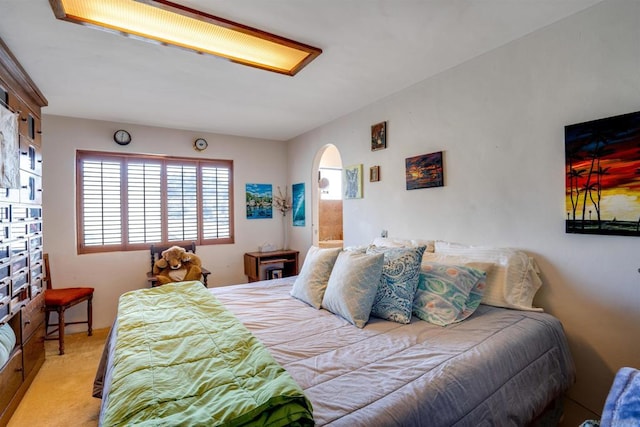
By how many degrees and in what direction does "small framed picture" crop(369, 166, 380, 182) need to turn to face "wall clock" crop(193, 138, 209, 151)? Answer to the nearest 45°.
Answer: approximately 45° to its right

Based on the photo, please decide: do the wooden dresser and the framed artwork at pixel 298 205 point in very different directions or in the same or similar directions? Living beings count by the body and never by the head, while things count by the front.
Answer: very different directions

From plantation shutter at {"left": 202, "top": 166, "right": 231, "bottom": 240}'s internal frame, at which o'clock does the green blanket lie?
The green blanket is roughly at 12 o'clock from the plantation shutter.

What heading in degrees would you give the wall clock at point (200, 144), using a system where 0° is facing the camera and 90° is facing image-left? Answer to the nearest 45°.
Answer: approximately 0°

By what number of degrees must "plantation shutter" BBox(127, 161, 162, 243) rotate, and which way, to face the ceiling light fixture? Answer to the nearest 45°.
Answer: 0° — it already faces it

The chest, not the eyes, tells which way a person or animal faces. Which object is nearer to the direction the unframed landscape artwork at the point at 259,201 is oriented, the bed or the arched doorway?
the bed

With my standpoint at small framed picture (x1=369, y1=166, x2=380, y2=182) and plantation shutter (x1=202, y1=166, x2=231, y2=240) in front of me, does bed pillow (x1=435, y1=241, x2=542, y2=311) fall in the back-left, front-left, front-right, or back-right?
back-left

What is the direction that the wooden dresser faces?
to the viewer's right

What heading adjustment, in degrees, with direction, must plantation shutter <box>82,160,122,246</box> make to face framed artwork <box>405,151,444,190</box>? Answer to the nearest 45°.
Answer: approximately 45° to its left

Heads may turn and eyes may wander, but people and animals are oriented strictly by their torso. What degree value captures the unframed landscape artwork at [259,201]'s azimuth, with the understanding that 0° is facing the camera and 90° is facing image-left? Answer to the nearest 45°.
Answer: approximately 0°
